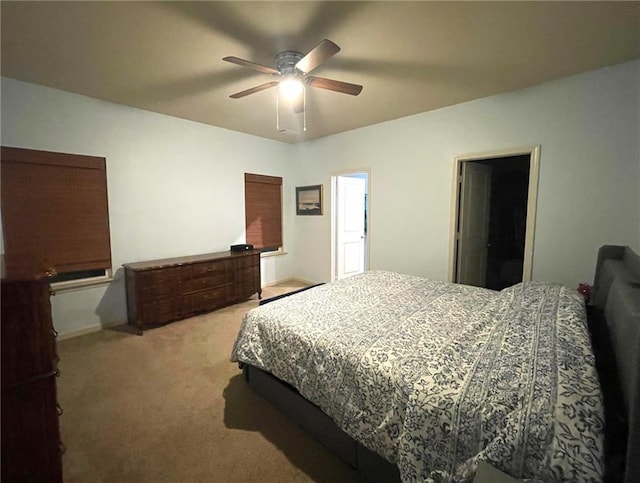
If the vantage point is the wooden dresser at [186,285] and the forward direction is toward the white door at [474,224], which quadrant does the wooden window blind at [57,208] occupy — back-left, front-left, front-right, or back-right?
back-right

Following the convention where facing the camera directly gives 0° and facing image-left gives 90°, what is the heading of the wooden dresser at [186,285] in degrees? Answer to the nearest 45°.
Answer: approximately 315°

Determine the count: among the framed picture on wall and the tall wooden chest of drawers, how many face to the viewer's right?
1

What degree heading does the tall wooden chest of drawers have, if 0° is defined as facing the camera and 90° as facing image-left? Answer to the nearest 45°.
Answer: approximately 270°

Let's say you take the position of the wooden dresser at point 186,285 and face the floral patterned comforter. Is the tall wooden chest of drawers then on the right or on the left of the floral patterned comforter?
right

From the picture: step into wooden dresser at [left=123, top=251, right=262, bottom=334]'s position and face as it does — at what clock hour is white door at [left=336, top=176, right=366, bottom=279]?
The white door is roughly at 10 o'clock from the wooden dresser.

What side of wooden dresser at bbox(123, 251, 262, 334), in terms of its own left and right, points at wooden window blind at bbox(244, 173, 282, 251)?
left

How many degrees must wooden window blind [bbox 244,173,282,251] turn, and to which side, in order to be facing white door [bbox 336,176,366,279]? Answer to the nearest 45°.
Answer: approximately 45° to its left

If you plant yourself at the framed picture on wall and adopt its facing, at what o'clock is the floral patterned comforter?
The floral patterned comforter is roughly at 10 o'clock from the framed picture on wall.

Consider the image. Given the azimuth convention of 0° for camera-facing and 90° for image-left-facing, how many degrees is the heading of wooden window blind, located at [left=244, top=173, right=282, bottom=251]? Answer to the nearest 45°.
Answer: approximately 315°

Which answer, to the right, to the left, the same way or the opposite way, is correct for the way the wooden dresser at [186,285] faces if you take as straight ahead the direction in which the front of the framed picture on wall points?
to the left
